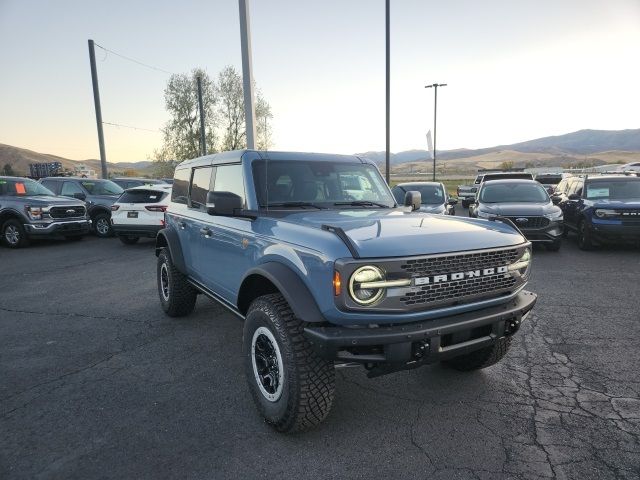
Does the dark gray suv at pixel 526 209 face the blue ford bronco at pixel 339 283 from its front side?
yes

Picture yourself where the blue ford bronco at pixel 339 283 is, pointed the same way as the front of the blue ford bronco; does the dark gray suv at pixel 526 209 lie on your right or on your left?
on your left

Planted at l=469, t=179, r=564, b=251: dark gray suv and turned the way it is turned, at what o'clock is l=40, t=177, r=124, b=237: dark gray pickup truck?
l=40, t=177, r=124, b=237: dark gray pickup truck is roughly at 3 o'clock from l=469, t=179, r=564, b=251: dark gray suv.

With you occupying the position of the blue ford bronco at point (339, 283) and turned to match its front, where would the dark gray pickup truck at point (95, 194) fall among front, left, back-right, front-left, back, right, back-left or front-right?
back

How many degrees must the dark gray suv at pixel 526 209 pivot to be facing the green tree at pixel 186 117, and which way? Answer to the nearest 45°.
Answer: approximately 135° to its right

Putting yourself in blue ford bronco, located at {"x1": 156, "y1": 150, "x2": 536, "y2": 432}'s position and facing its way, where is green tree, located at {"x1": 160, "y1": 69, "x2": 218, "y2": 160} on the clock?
The green tree is roughly at 7 o'clock from the blue ford bronco.

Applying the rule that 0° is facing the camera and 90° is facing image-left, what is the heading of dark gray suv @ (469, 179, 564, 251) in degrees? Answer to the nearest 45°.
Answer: approximately 0°
